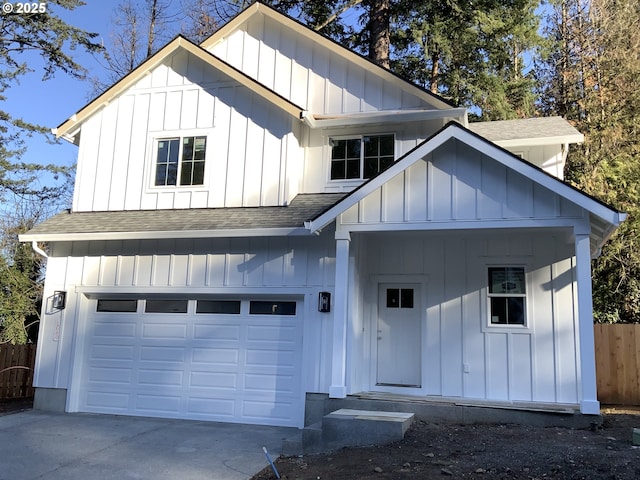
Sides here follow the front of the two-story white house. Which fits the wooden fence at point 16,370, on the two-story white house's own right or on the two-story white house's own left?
on the two-story white house's own right

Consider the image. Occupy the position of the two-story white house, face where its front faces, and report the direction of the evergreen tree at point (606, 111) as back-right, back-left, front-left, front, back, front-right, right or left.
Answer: back-left

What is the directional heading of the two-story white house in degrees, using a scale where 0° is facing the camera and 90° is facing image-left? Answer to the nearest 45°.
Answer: approximately 0°

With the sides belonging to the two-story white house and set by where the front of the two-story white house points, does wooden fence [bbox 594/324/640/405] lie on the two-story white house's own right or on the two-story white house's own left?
on the two-story white house's own left
